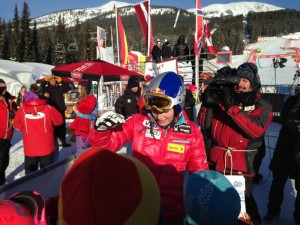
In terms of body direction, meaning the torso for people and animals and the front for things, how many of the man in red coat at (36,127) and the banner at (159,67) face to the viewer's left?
0

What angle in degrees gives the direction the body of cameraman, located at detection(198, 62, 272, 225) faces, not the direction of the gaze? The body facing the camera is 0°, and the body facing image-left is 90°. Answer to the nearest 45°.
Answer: approximately 45°

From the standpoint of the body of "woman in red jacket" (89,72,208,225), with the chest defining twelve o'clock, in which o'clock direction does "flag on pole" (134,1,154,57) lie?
The flag on pole is roughly at 6 o'clock from the woman in red jacket.

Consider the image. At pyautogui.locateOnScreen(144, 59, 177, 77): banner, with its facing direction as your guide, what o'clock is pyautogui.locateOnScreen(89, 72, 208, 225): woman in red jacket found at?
The woman in red jacket is roughly at 12 o'clock from the banner.

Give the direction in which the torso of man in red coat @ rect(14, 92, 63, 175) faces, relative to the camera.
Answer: away from the camera

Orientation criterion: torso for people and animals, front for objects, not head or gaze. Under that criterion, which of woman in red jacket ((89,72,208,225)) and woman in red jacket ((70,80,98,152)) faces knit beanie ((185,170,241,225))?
woman in red jacket ((89,72,208,225))

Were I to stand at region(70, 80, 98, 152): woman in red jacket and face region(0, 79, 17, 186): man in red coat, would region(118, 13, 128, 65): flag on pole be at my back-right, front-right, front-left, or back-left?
back-right

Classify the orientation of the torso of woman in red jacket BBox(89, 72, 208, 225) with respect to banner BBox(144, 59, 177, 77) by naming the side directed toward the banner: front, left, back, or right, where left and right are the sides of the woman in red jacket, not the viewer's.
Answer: back
